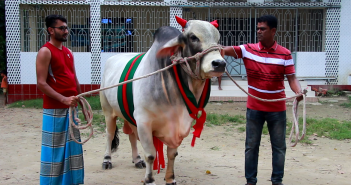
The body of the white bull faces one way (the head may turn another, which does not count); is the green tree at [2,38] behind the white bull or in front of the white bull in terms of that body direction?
behind

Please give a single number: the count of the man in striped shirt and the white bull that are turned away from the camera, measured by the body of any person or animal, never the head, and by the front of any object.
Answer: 0

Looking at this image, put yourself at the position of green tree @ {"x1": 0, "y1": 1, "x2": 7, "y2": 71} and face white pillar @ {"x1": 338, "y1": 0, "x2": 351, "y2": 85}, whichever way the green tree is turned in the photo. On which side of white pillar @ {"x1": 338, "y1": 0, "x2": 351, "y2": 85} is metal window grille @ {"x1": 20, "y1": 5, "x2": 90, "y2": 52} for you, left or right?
right

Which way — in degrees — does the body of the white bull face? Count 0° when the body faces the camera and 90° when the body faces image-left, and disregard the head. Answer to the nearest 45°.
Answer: approximately 315°

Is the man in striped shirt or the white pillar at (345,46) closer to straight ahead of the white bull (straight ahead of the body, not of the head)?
the man in striped shirt

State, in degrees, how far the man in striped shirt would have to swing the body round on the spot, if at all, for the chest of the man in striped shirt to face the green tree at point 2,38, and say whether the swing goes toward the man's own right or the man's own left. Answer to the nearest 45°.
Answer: approximately 135° to the man's own right

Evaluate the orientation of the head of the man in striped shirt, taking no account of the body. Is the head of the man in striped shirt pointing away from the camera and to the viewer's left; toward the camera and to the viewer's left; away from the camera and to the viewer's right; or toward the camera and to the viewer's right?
toward the camera and to the viewer's left

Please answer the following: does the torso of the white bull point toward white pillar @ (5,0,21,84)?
no

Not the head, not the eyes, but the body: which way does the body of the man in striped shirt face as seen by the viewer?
toward the camera

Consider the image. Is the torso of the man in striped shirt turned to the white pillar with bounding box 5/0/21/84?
no

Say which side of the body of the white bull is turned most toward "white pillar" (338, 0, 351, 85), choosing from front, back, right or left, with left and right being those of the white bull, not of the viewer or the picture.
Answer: left

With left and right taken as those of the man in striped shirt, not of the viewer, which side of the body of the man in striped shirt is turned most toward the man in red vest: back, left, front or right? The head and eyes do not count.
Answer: right

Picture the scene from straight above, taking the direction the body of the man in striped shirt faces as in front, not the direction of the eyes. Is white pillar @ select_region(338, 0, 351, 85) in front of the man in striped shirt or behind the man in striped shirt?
behind

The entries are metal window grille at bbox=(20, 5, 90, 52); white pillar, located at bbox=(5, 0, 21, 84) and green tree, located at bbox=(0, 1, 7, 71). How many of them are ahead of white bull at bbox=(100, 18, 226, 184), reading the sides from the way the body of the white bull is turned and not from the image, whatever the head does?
0
